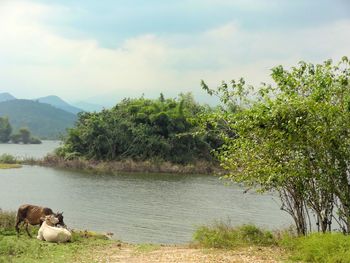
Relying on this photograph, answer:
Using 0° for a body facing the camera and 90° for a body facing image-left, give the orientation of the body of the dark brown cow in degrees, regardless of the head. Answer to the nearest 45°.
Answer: approximately 270°

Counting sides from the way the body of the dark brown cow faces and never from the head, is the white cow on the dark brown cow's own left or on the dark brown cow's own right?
on the dark brown cow's own right
